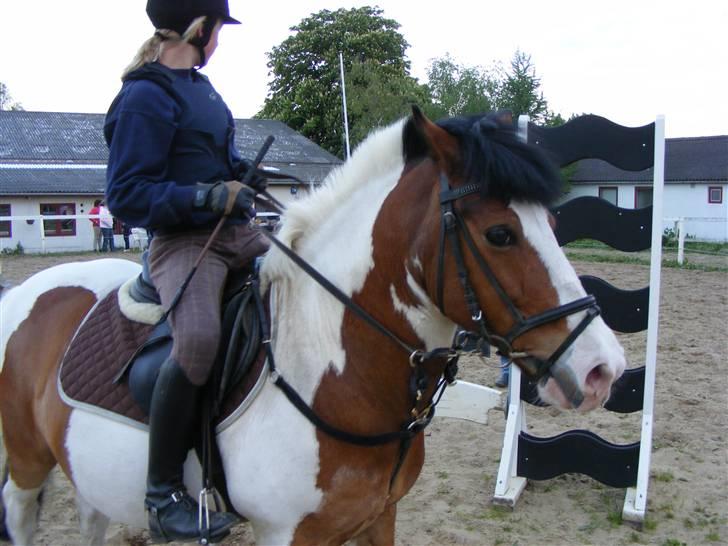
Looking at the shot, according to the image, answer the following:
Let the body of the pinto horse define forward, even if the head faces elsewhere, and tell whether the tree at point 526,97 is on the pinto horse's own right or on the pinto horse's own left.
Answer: on the pinto horse's own left

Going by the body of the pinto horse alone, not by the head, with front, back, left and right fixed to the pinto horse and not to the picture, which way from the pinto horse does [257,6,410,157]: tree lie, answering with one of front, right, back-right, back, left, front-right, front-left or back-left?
back-left

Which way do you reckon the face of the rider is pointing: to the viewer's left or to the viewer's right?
to the viewer's right

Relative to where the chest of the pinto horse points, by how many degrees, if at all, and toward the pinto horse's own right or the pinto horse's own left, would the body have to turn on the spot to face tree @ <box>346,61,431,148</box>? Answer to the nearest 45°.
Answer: approximately 135° to the pinto horse's own left

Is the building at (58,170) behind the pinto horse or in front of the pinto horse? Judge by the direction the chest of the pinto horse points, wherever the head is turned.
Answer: behind

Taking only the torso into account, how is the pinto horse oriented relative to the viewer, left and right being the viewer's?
facing the viewer and to the right of the viewer

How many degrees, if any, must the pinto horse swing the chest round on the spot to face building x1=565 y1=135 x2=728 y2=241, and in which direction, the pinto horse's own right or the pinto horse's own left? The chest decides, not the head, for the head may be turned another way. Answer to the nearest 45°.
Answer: approximately 90° to the pinto horse's own left

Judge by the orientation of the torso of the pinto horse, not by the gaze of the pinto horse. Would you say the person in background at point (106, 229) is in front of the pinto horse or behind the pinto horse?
behind
